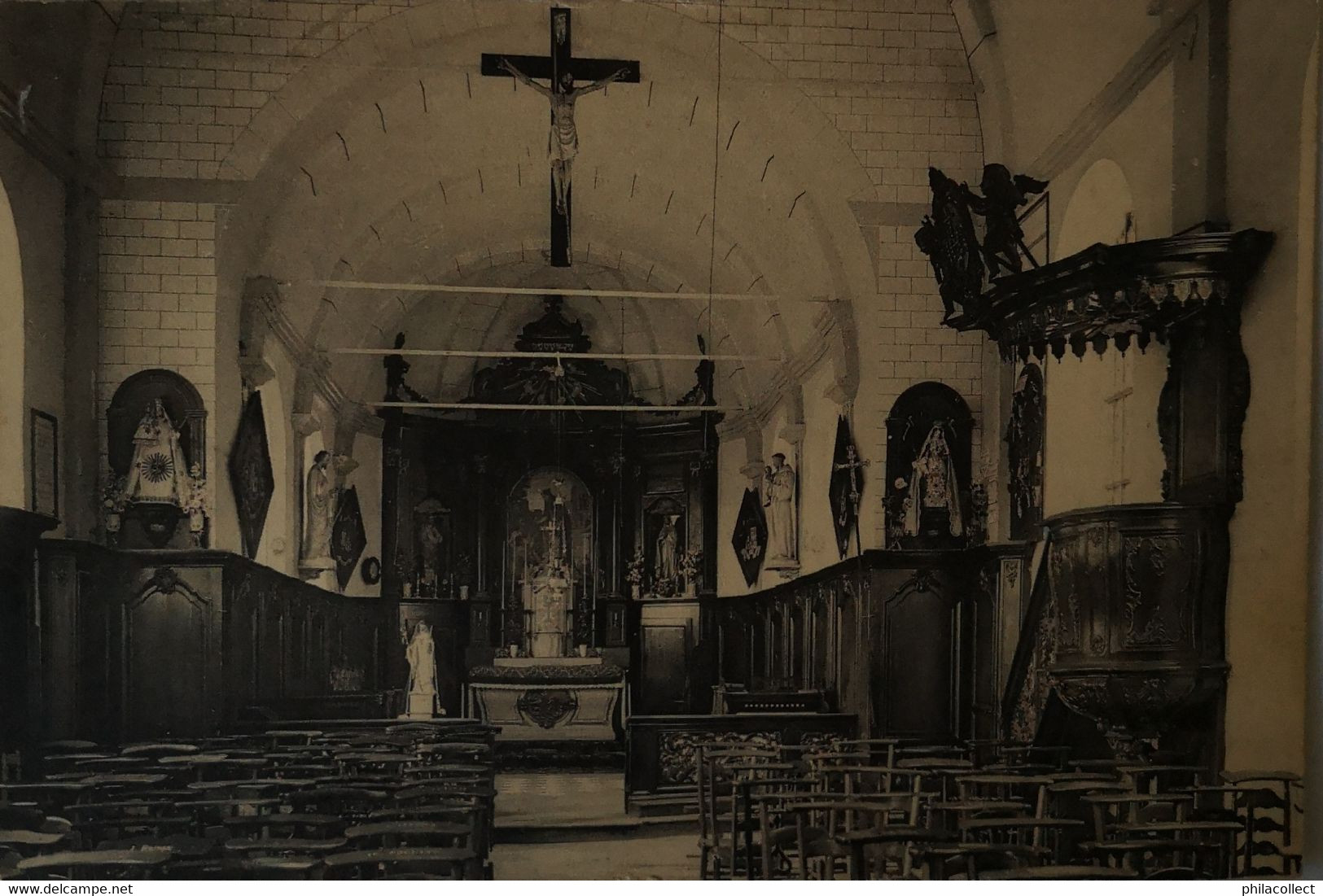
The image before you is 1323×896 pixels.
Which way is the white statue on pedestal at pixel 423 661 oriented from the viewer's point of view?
toward the camera

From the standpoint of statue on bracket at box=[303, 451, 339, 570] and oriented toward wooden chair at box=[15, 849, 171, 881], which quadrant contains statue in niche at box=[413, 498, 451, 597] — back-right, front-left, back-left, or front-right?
back-left

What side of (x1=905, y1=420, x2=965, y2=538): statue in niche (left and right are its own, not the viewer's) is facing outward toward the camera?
front

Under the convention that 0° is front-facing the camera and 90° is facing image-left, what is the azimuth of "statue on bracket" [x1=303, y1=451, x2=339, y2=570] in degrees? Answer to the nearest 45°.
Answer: approximately 315°

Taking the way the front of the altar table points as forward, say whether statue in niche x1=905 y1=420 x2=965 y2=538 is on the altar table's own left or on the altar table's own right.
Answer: on the altar table's own left
